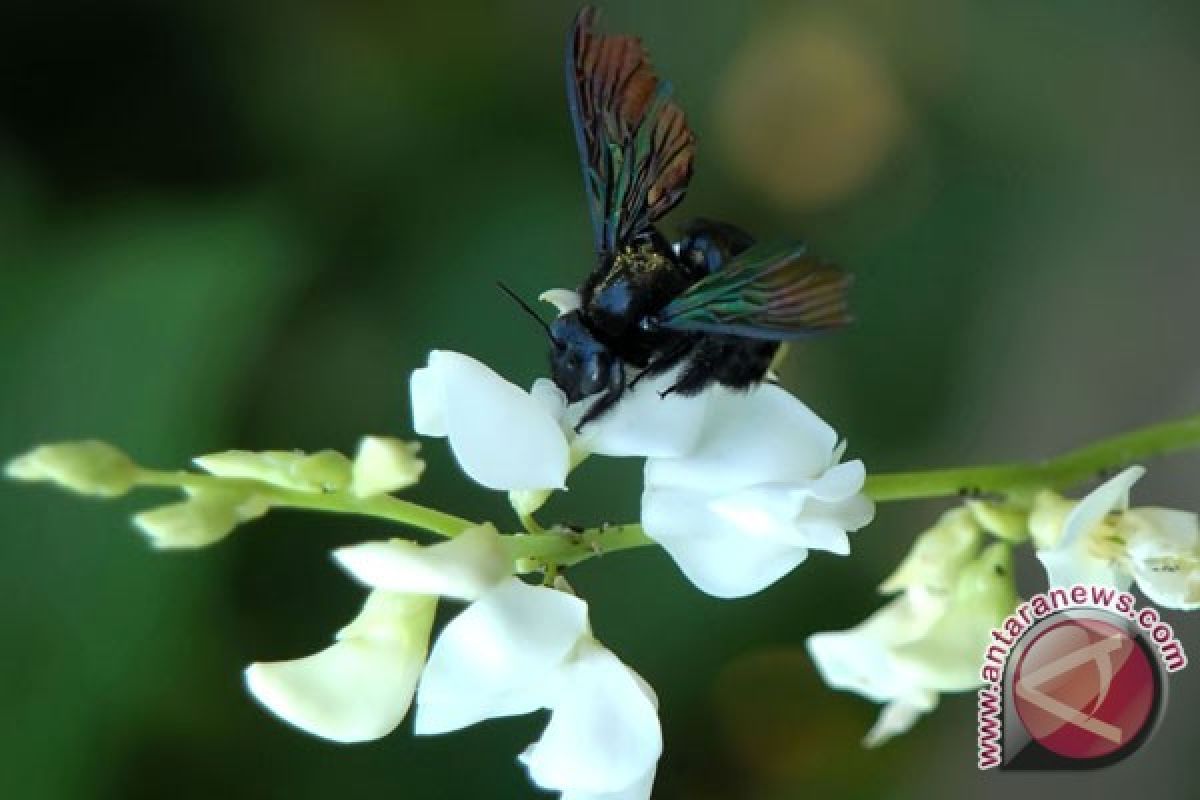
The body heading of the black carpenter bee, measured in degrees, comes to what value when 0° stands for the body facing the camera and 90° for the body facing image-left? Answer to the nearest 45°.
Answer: approximately 45°
